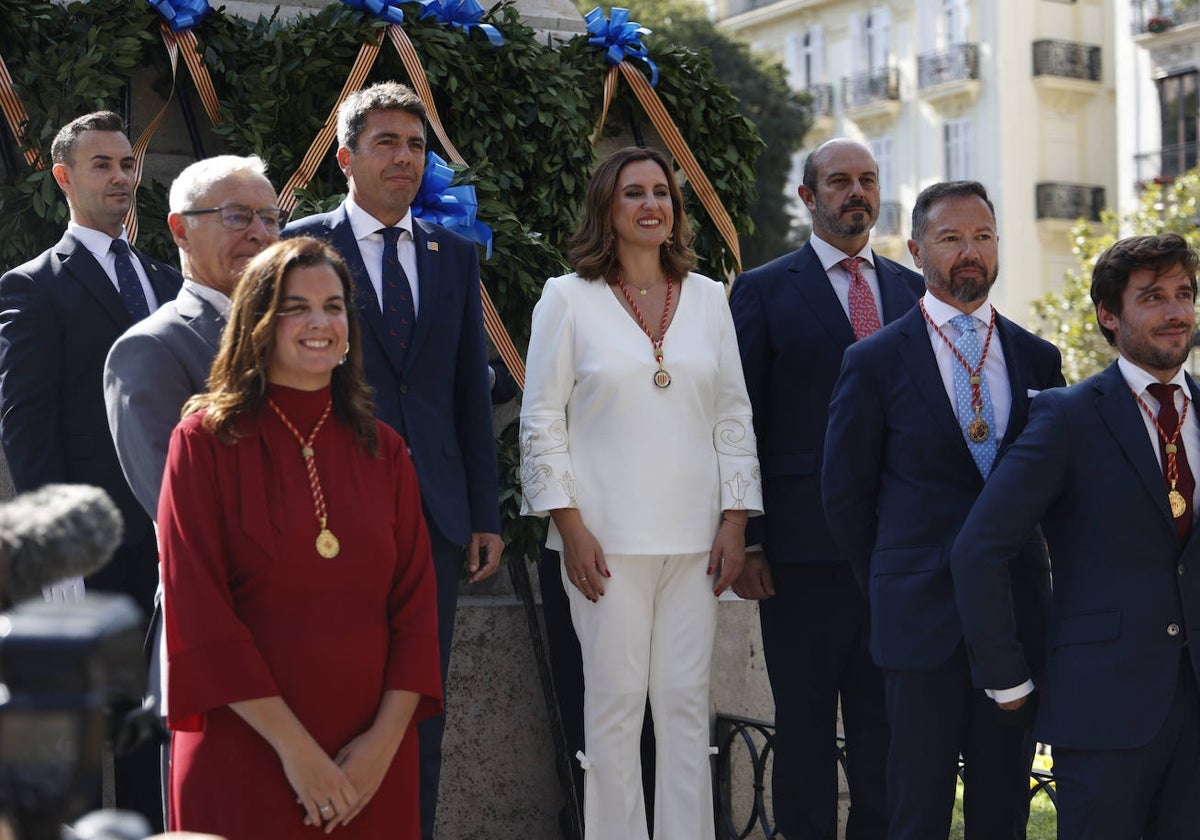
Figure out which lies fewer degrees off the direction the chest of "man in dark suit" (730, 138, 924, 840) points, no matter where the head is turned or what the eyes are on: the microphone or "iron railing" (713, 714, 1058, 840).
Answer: the microphone

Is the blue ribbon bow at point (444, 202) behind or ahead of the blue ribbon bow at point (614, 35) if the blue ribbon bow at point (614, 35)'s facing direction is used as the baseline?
ahead

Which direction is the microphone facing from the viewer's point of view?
to the viewer's right

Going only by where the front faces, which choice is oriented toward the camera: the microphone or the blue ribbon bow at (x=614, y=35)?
the blue ribbon bow

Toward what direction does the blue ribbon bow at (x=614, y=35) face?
toward the camera

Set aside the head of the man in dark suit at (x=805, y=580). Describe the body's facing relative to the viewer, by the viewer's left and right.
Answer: facing the viewer and to the right of the viewer

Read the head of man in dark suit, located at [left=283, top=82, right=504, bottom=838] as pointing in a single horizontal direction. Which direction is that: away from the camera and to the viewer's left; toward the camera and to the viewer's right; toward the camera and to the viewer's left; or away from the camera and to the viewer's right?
toward the camera and to the viewer's right
